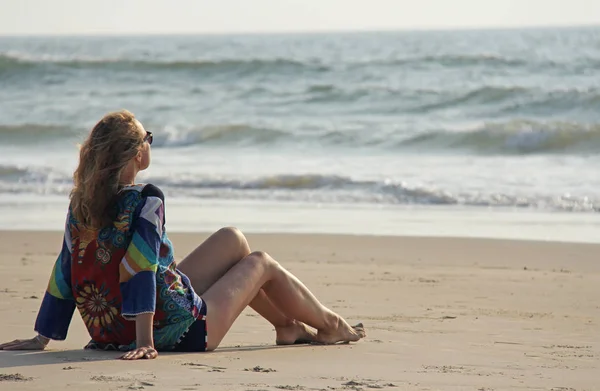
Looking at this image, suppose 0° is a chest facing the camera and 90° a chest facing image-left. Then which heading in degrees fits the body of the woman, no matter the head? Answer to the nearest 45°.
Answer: approximately 225°

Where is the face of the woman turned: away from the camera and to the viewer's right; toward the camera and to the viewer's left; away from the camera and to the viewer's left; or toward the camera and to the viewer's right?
away from the camera and to the viewer's right
